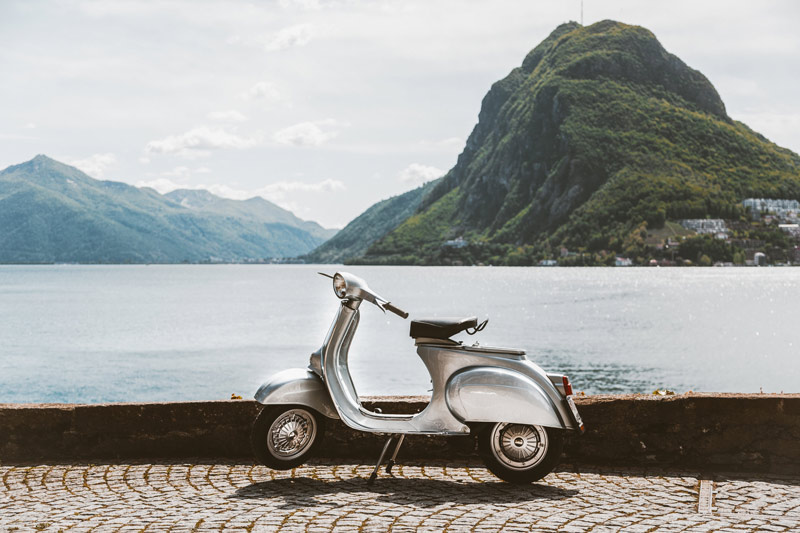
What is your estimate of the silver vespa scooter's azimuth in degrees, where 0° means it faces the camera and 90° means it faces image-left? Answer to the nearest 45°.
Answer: approximately 90°
